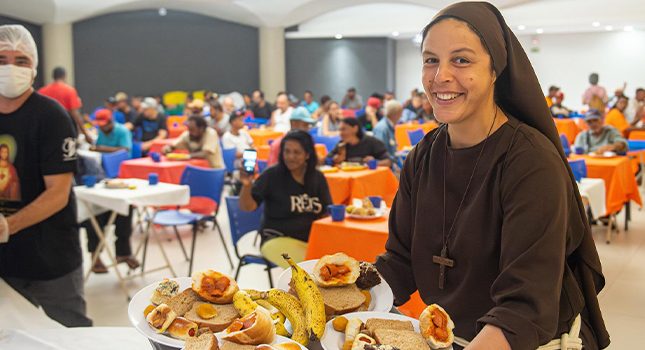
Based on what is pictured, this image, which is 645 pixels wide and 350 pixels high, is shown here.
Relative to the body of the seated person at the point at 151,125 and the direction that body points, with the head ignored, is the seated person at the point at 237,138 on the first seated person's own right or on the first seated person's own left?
on the first seated person's own left

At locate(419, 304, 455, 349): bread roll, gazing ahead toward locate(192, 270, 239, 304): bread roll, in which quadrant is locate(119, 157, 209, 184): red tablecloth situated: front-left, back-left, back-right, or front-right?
front-right

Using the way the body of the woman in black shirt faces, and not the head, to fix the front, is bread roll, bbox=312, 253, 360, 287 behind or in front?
in front

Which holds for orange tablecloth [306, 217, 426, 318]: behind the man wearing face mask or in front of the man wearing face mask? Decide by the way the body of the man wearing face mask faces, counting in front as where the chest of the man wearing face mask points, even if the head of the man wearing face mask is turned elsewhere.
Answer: behind

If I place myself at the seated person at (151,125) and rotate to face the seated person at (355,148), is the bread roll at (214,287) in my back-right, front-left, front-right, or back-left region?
front-right

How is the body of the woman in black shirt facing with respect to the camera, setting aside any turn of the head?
toward the camera

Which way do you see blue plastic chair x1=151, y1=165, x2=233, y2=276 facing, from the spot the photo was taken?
facing the viewer and to the left of the viewer

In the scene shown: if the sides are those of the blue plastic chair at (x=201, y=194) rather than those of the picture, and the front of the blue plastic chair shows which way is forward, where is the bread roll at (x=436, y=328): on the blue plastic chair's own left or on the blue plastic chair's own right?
on the blue plastic chair's own left

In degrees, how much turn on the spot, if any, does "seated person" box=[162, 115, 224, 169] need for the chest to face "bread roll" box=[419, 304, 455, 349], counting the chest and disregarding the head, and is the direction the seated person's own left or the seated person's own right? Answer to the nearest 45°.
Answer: approximately 45° to the seated person's own left

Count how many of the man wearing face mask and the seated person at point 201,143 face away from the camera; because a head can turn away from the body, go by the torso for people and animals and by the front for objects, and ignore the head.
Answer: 0

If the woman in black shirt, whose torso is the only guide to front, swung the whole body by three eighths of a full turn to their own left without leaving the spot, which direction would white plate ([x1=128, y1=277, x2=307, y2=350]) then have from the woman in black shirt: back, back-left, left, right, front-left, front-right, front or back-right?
back-right

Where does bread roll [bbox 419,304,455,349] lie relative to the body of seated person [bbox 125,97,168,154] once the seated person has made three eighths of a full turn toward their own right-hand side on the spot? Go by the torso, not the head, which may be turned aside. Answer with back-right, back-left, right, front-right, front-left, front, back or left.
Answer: back
